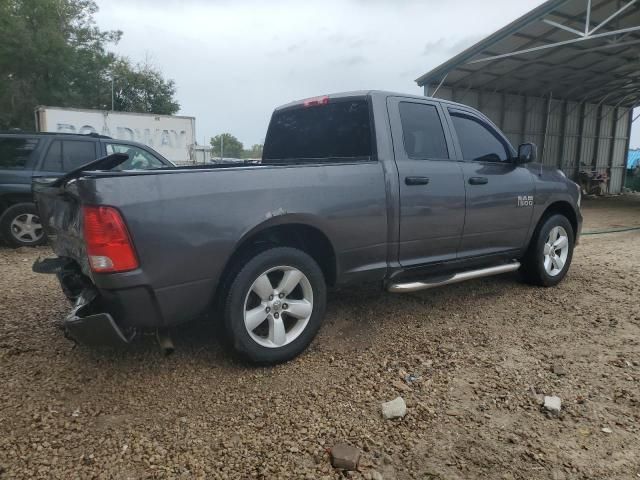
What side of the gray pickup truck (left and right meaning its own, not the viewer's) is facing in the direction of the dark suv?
left

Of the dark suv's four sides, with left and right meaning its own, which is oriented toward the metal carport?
front

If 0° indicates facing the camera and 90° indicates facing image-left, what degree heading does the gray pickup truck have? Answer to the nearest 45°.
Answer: approximately 225°

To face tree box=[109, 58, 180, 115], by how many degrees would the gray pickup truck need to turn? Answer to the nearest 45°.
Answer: approximately 45° to its left

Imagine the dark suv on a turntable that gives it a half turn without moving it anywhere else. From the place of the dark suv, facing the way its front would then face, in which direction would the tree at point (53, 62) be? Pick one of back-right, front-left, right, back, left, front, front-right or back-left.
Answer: right

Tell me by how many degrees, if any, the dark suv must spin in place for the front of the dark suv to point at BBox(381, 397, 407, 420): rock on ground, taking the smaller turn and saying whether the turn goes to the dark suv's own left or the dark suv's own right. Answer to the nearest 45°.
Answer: approximately 90° to the dark suv's own right

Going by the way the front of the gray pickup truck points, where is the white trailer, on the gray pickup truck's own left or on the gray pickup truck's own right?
on the gray pickup truck's own left

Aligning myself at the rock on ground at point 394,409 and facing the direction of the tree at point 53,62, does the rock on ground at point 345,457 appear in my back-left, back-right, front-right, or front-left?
back-left
